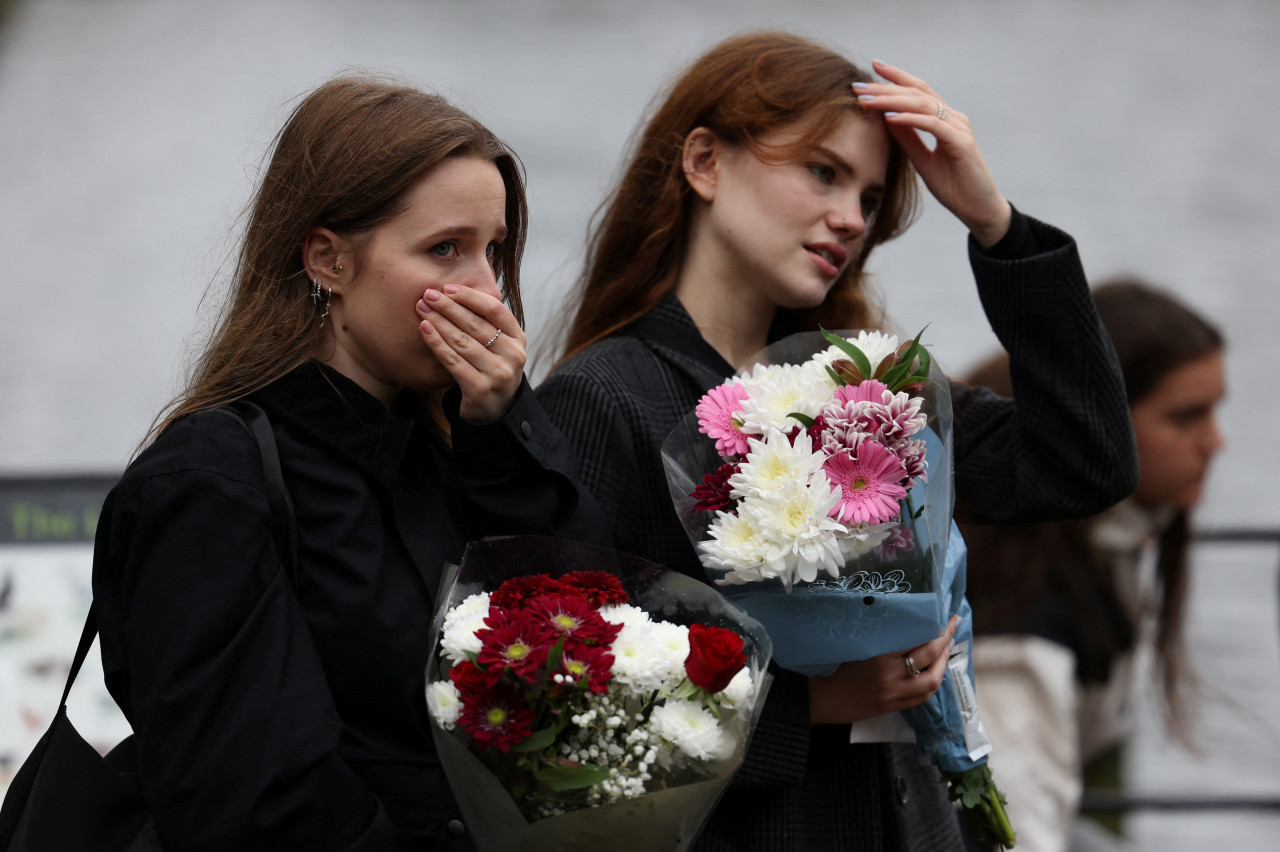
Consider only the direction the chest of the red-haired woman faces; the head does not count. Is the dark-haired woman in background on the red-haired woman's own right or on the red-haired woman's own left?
on the red-haired woman's own left

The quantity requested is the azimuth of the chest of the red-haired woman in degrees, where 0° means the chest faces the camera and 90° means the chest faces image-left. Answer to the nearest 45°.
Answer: approximately 315°

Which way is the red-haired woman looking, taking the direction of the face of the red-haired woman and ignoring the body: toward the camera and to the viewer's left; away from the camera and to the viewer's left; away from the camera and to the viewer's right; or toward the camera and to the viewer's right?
toward the camera and to the viewer's right
